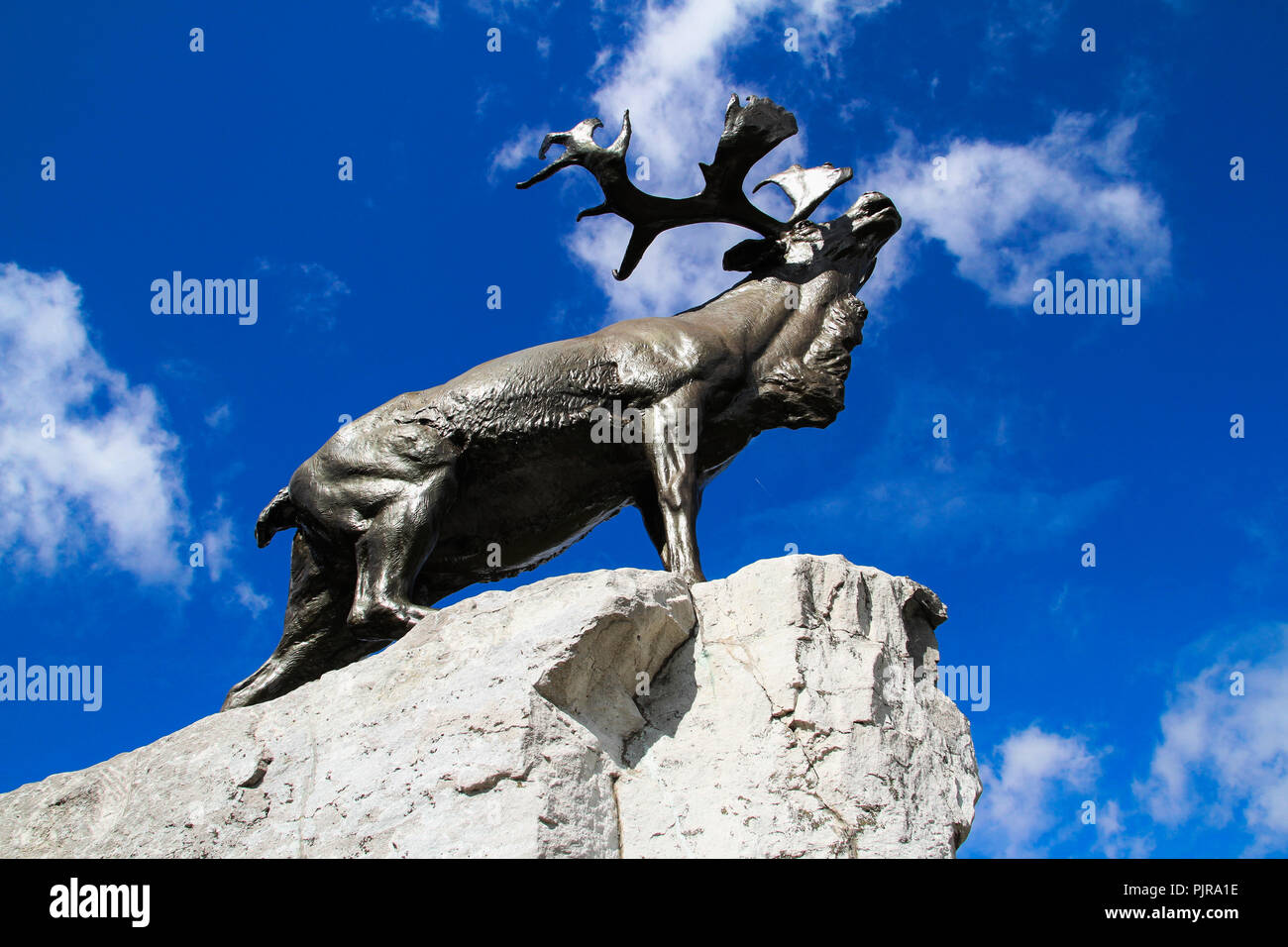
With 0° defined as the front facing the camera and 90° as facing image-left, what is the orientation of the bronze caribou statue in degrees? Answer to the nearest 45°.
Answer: approximately 270°
